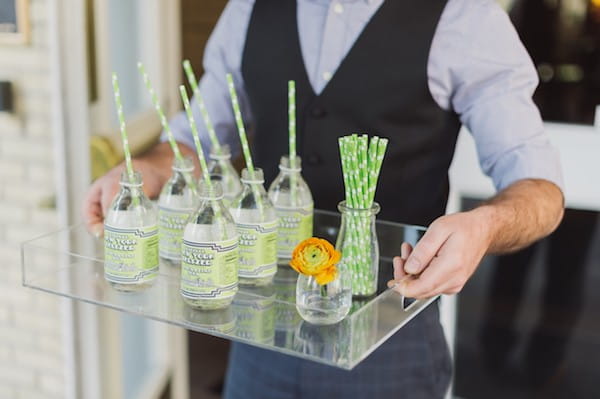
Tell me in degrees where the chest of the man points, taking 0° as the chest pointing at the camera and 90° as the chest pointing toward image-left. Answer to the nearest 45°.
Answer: approximately 45°
